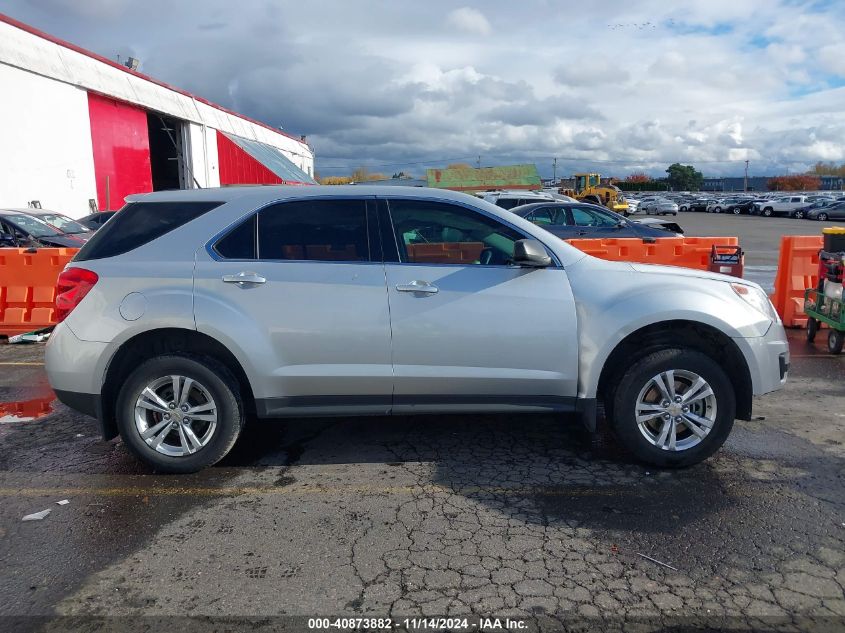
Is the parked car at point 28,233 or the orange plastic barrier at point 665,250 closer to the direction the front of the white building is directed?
the orange plastic barrier

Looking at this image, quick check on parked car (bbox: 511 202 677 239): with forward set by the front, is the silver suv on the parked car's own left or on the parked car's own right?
on the parked car's own right

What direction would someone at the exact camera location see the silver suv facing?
facing to the right of the viewer

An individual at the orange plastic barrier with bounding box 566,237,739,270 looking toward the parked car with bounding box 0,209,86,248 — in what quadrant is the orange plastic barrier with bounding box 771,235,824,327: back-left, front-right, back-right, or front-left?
back-left

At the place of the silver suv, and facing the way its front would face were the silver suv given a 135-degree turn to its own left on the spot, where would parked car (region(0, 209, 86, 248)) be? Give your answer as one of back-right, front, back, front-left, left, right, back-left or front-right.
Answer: front

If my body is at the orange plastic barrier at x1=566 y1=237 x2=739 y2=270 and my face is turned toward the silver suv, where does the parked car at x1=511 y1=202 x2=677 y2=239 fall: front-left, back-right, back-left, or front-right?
back-right

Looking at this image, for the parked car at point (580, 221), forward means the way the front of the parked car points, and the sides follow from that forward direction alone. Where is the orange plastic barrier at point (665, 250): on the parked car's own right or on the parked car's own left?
on the parked car's own right

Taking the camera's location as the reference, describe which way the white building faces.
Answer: facing the viewer and to the right of the viewer

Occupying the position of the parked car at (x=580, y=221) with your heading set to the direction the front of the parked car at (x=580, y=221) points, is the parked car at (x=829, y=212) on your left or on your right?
on your left

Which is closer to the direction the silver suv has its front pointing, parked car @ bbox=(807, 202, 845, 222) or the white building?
the parked car

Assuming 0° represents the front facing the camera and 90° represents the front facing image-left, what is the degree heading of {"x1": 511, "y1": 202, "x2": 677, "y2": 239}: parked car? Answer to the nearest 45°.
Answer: approximately 270°

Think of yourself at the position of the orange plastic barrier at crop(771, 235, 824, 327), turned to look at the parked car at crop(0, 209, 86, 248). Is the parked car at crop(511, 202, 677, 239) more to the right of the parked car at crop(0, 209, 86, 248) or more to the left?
right

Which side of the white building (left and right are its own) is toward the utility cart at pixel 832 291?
front

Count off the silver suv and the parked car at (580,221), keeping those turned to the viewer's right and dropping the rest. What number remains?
2

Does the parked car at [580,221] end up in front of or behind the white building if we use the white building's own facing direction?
in front

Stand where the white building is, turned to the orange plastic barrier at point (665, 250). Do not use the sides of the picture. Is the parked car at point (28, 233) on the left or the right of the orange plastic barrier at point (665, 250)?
right

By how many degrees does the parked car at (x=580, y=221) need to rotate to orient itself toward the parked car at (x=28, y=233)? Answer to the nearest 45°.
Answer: approximately 180°
